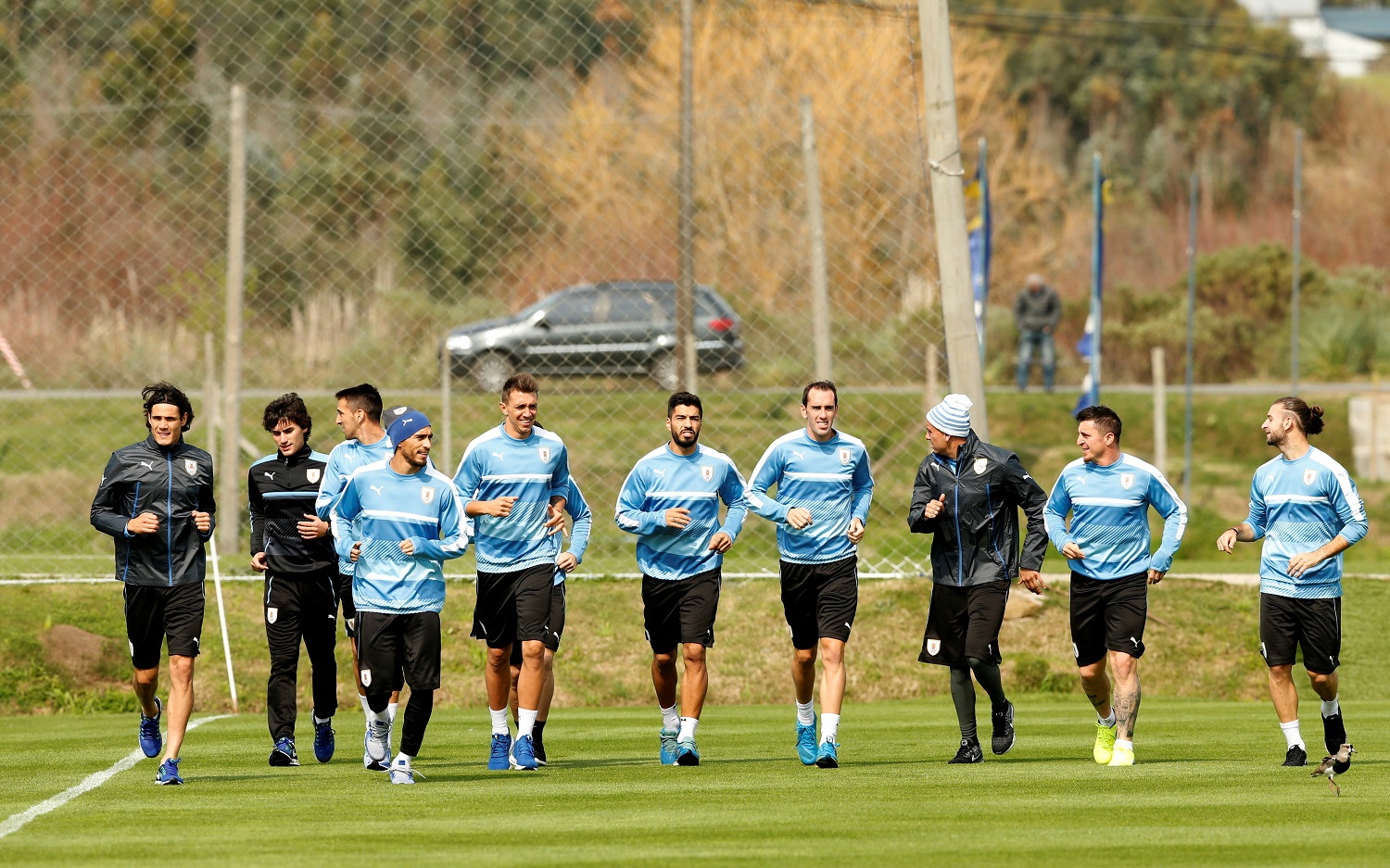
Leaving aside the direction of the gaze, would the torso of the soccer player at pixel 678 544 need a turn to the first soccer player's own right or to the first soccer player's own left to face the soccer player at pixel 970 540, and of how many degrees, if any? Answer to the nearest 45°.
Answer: approximately 90° to the first soccer player's own left

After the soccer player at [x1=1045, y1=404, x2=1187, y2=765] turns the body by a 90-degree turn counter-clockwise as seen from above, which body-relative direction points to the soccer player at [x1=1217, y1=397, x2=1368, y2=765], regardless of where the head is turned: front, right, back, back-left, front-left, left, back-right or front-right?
front

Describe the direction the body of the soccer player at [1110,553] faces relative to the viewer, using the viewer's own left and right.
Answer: facing the viewer

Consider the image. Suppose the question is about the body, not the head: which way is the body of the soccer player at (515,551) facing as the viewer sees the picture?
toward the camera

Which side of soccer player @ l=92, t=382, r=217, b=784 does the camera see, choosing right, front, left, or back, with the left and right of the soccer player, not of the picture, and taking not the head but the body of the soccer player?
front

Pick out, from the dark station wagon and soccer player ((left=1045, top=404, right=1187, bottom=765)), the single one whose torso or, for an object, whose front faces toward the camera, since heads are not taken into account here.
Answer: the soccer player

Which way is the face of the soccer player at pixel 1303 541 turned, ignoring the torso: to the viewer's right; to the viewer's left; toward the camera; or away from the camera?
to the viewer's left

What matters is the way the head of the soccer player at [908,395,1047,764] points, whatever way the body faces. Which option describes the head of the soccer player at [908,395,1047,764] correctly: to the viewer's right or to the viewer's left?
to the viewer's left

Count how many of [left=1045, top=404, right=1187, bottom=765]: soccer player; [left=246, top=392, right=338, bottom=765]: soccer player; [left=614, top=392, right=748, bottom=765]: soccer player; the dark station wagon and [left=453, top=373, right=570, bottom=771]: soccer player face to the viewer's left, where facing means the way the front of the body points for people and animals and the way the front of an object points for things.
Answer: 1

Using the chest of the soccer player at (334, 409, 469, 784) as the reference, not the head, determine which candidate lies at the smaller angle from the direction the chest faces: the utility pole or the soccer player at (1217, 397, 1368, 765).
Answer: the soccer player

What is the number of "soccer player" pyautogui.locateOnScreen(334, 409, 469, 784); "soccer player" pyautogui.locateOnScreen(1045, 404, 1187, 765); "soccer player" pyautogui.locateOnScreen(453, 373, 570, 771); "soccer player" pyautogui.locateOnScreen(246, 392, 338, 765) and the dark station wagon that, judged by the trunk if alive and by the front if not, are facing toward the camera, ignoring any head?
4

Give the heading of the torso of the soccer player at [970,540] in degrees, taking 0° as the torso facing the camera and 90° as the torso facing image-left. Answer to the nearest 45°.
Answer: approximately 45°

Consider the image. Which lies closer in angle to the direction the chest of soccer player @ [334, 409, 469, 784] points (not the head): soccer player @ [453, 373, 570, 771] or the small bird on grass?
the small bird on grass

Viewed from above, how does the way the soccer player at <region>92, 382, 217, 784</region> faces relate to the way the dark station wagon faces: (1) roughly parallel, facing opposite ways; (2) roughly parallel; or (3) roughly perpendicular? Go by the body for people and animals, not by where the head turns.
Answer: roughly perpendicular

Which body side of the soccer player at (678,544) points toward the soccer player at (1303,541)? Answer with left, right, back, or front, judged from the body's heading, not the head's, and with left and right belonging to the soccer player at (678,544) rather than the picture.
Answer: left

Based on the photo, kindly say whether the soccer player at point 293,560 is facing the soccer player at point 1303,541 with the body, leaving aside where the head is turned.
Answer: no

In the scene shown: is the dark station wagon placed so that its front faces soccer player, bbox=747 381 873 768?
no

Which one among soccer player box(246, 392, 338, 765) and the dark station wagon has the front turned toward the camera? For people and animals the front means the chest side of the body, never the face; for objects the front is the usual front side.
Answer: the soccer player

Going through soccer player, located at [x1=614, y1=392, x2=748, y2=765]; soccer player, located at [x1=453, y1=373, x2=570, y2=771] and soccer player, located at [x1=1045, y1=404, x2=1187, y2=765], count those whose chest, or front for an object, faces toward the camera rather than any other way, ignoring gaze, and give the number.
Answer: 3

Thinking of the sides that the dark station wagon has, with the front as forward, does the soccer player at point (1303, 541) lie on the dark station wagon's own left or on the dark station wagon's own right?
on the dark station wagon's own left
